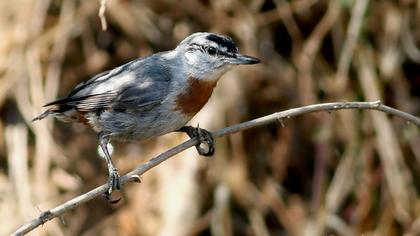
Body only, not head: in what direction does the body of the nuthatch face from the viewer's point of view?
to the viewer's right
